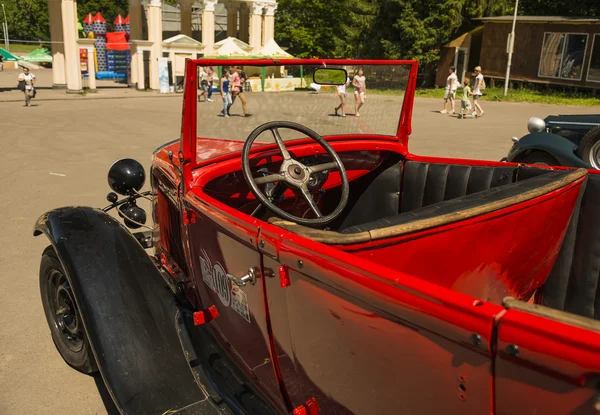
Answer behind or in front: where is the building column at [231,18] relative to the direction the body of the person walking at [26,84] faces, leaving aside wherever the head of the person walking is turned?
behind

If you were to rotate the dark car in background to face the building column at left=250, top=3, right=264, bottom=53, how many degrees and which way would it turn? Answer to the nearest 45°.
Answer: approximately 45° to its right

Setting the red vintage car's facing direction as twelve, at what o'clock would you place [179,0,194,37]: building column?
The building column is roughly at 1 o'clock from the red vintage car.

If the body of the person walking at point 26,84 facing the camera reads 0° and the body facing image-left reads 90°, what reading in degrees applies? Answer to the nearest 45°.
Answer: approximately 0°

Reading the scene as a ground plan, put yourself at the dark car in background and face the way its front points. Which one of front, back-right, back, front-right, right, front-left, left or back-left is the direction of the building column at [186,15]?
front-right

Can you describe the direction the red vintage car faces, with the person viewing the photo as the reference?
facing away from the viewer and to the left of the viewer

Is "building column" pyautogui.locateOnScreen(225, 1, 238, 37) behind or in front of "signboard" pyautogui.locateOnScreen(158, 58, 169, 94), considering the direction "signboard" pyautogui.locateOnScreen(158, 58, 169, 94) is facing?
behind

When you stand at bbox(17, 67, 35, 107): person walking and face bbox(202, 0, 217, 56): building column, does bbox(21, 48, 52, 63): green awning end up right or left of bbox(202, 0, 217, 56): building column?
left

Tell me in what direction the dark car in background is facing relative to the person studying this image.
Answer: facing to the left of the viewer

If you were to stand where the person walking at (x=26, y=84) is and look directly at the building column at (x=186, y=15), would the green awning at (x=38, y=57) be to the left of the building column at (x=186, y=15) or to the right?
left

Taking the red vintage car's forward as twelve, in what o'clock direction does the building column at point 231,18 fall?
The building column is roughly at 1 o'clock from the red vintage car.

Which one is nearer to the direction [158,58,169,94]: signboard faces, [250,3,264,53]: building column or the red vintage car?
the red vintage car
